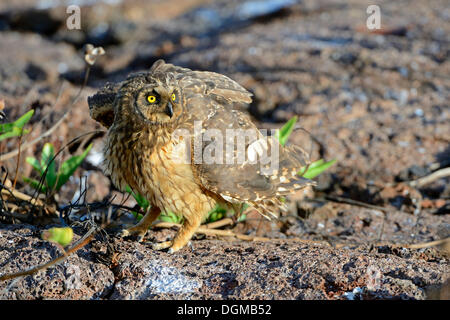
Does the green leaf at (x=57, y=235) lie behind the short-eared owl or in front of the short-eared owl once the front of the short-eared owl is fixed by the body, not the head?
in front

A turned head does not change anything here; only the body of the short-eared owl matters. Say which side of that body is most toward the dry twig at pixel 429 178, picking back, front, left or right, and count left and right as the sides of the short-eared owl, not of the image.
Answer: back

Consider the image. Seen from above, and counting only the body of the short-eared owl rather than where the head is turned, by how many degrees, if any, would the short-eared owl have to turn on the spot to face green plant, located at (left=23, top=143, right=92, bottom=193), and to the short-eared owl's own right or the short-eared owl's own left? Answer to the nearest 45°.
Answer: approximately 90° to the short-eared owl's own right

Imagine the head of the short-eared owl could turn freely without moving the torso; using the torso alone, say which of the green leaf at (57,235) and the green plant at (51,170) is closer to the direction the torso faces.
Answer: the green leaf

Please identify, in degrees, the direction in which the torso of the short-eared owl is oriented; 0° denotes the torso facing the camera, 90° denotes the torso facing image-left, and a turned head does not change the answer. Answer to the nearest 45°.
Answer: approximately 45°

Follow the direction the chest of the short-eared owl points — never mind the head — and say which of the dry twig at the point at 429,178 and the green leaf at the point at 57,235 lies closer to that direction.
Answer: the green leaf
